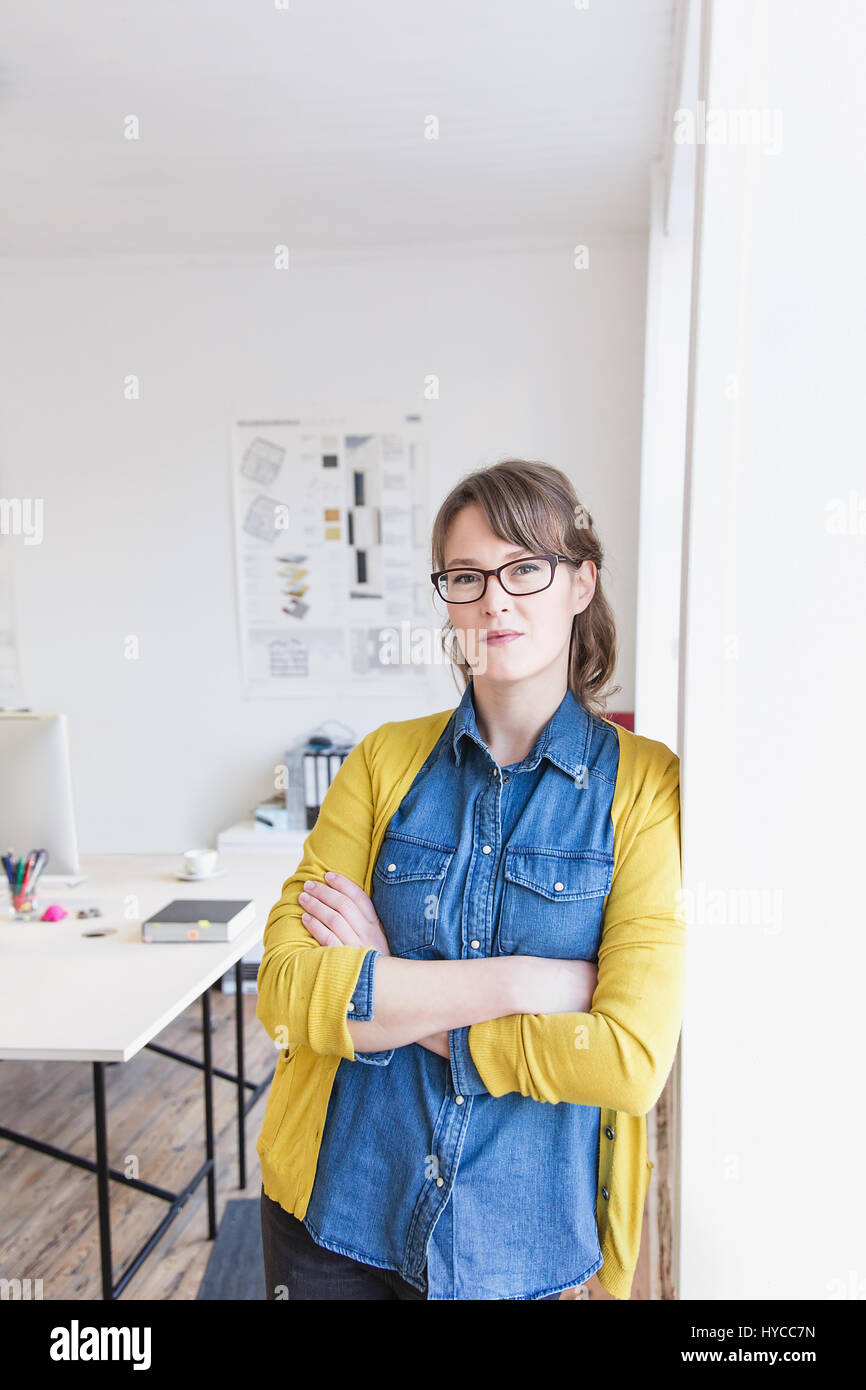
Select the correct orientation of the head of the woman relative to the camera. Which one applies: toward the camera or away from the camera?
toward the camera

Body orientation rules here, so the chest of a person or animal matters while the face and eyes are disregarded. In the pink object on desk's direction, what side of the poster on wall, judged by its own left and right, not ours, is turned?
front

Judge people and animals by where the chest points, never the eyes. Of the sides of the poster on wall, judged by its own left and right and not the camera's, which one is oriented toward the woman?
front

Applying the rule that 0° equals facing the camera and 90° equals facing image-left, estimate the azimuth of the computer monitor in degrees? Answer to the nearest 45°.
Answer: approximately 180°

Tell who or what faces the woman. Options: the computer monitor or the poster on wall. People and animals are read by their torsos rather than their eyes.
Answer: the poster on wall

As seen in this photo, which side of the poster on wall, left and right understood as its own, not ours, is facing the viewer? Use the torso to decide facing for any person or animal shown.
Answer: front

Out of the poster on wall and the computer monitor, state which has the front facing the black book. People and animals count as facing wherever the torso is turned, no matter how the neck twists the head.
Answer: the poster on wall

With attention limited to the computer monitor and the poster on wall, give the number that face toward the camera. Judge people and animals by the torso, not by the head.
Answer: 1

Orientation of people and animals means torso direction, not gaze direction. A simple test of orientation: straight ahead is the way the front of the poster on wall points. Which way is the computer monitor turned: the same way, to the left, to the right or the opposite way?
the opposite way

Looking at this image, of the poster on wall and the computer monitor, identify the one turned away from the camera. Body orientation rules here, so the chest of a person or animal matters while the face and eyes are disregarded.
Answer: the computer monitor

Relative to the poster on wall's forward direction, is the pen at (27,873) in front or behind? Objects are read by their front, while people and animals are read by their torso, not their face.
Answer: in front
